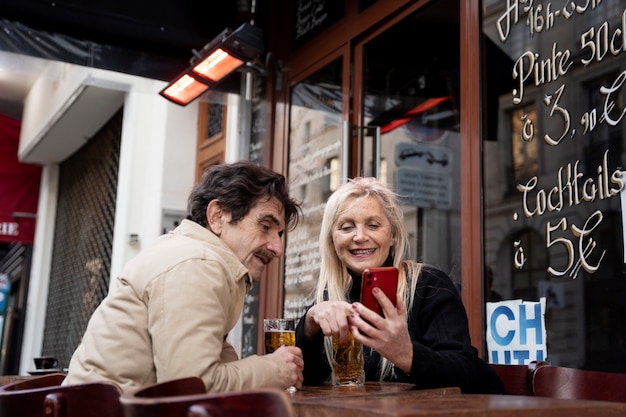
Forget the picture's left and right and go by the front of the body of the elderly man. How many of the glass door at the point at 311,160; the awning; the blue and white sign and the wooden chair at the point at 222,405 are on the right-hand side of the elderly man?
1

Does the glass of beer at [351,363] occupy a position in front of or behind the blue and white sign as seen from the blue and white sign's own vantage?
in front

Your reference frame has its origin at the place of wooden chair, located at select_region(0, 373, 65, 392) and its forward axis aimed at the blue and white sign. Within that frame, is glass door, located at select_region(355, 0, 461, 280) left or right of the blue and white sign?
left

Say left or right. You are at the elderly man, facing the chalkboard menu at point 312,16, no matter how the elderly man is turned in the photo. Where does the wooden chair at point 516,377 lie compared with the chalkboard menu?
right

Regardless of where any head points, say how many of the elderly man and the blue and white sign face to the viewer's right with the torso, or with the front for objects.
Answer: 1

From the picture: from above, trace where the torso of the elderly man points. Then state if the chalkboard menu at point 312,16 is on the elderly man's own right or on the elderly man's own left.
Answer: on the elderly man's own left

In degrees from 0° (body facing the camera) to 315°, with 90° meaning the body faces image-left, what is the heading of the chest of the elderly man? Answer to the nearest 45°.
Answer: approximately 270°

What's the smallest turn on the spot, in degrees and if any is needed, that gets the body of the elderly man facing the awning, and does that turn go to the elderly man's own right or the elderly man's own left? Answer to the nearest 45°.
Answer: approximately 90° to the elderly man's own left

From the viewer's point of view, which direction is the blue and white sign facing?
toward the camera

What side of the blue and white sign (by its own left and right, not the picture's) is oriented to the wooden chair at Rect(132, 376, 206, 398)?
front

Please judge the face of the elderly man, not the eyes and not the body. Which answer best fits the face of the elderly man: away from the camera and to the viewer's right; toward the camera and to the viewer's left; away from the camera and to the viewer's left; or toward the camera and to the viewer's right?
toward the camera and to the viewer's right

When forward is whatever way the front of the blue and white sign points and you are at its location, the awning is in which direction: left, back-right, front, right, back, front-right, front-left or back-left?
back-right

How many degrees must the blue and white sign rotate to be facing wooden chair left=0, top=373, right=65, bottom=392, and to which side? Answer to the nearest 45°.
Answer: approximately 45° to its right

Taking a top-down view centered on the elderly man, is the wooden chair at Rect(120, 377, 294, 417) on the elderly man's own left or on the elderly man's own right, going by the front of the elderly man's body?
on the elderly man's own right
